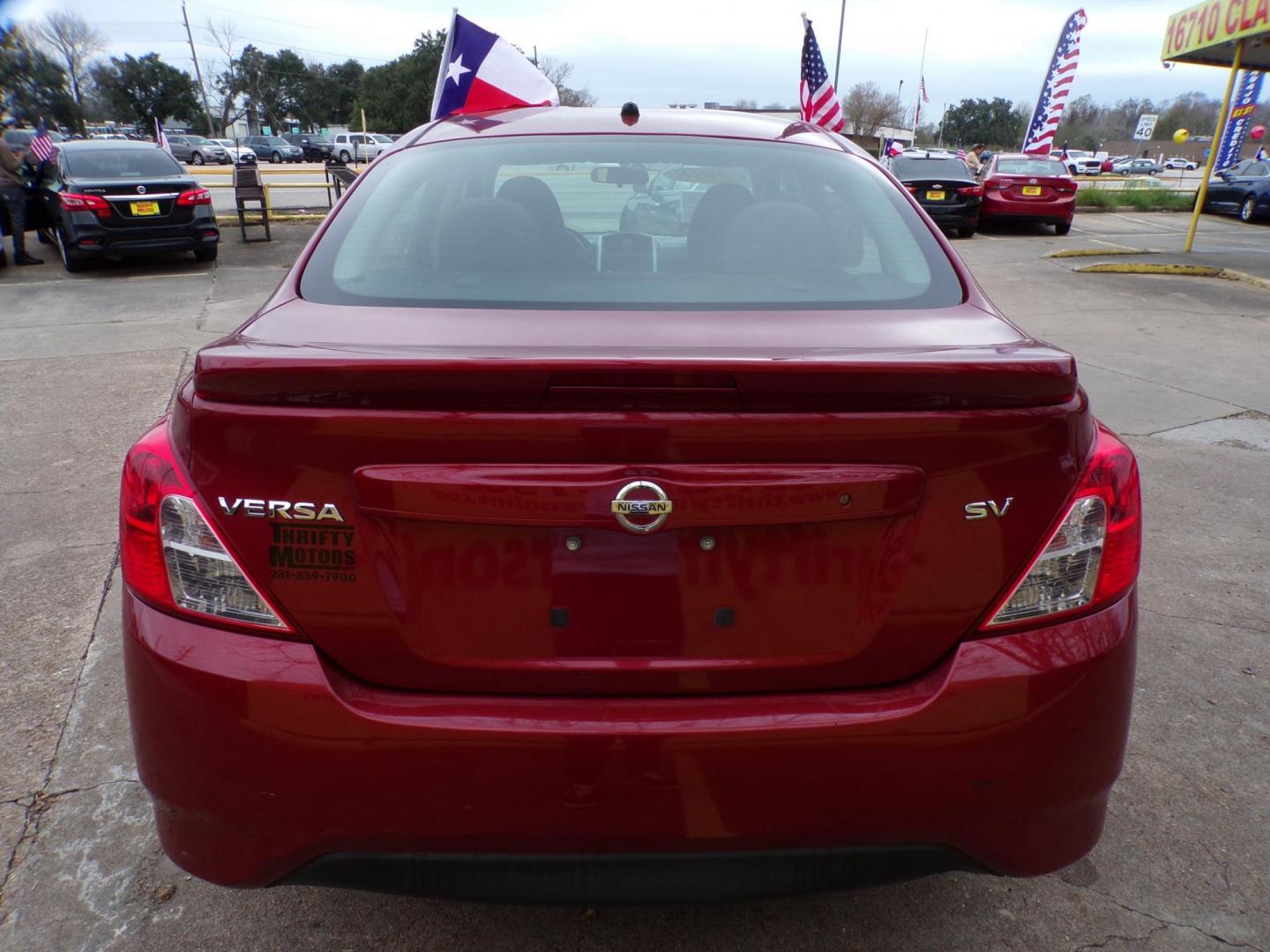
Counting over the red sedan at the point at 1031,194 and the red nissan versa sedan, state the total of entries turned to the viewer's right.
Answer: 0

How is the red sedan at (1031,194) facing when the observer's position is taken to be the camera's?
facing away from the viewer

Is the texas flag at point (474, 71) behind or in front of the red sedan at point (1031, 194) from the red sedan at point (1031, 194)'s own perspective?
behind

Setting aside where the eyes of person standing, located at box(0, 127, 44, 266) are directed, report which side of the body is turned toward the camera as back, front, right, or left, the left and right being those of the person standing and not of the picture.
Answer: right

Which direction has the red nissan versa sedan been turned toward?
away from the camera

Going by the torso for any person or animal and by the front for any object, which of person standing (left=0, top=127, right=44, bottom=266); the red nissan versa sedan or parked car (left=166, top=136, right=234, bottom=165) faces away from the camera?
the red nissan versa sedan

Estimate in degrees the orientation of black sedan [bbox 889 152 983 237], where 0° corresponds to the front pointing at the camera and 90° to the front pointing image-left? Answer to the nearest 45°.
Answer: approximately 180°

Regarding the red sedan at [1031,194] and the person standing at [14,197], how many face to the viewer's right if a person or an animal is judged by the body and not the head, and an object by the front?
1

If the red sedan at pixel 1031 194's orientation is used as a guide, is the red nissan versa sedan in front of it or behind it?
behind

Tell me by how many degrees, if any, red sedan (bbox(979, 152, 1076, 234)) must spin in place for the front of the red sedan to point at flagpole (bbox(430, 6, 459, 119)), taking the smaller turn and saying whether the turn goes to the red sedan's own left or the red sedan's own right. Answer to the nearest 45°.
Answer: approximately 180°

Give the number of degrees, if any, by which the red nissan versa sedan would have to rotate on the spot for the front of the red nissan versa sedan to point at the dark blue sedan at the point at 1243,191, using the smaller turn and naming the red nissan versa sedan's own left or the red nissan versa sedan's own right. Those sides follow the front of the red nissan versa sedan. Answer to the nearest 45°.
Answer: approximately 45° to the red nissan versa sedan's own right
